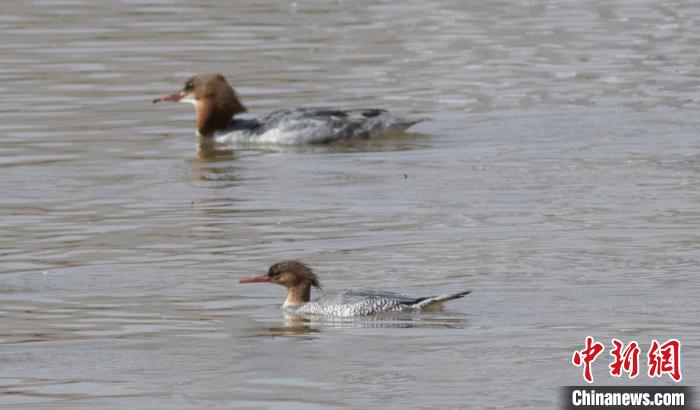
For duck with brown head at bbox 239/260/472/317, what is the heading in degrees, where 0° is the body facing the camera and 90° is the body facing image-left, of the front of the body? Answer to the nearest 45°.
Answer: approximately 90°

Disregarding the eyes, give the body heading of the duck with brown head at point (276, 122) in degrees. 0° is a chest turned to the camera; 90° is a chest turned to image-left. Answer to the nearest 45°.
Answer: approximately 90°
